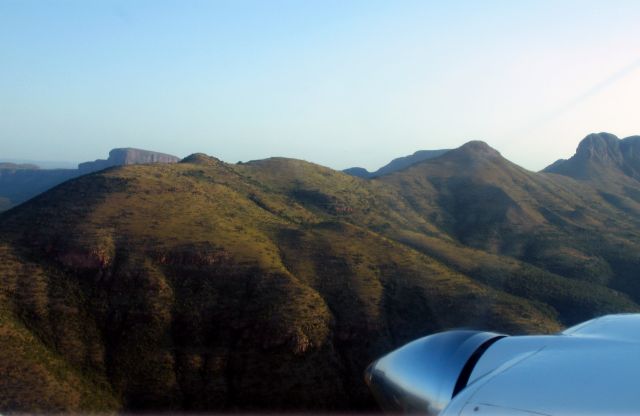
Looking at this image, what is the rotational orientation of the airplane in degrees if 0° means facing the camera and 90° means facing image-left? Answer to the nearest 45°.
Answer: approximately 90°
